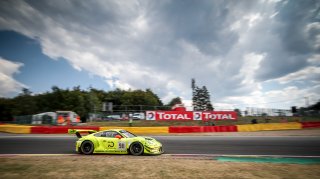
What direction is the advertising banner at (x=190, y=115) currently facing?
toward the camera

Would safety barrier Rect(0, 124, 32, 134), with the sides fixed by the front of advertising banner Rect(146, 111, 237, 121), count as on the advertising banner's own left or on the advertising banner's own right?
on the advertising banner's own right

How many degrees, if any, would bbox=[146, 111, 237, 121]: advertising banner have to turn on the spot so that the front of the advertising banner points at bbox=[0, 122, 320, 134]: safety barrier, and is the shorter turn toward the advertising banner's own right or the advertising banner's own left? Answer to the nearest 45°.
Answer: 0° — it already faces it

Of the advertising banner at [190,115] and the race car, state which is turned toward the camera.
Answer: the advertising banner

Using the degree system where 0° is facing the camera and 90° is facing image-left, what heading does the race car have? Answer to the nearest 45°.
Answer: approximately 270°

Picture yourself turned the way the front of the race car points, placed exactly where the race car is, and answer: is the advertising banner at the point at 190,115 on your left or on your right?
on your left

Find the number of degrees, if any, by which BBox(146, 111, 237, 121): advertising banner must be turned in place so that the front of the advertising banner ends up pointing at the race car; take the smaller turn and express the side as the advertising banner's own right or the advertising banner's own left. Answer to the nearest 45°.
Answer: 0° — it already faces it

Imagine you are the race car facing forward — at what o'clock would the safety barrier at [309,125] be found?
The safety barrier is roughly at 11 o'clock from the race car.

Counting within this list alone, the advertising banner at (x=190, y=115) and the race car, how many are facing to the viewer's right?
1

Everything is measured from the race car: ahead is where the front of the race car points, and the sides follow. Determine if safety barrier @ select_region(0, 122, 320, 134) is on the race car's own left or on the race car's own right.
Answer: on the race car's own left

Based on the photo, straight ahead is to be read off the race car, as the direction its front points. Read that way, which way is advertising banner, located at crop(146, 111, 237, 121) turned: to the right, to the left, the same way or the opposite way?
to the right

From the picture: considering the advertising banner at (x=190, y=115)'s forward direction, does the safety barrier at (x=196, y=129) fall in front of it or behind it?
in front

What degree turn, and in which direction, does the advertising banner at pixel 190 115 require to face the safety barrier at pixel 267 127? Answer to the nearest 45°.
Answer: approximately 45° to its left
